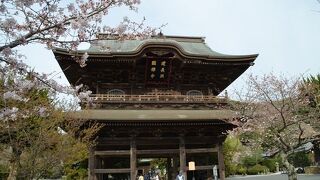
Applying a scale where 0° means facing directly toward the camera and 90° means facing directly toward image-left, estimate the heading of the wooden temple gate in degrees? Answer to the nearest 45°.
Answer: approximately 0°

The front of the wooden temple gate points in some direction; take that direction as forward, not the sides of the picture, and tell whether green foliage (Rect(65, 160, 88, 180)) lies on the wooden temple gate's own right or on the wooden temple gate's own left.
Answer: on the wooden temple gate's own right

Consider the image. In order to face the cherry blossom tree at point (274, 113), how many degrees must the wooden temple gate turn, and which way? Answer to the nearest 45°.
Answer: approximately 45° to its left
